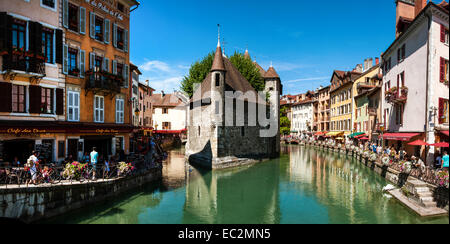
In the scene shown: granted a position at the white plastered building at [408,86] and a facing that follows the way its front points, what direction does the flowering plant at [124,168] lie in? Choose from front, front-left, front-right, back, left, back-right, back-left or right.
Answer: front

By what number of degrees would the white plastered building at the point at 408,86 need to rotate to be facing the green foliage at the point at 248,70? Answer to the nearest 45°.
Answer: approximately 90° to its right

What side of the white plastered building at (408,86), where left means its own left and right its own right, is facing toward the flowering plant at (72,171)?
front

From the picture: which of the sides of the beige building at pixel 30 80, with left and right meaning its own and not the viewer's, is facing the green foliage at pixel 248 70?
left

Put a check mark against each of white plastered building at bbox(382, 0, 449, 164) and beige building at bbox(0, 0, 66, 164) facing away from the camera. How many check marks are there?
0

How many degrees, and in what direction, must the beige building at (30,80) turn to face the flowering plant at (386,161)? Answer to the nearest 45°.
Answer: approximately 45° to its left

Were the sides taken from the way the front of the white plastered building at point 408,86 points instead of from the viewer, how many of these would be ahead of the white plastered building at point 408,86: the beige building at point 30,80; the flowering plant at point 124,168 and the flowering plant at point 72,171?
3

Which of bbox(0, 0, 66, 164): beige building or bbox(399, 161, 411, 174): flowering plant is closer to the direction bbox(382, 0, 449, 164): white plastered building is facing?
the beige building

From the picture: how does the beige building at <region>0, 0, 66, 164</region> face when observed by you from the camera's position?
facing the viewer and to the right of the viewer

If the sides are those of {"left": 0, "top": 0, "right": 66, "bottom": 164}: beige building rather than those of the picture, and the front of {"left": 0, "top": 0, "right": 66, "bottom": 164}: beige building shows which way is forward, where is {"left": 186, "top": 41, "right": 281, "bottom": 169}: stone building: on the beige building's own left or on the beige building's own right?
on the beige building's own left

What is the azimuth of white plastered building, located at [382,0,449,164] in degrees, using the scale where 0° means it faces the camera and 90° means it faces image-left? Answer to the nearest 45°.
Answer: approximately 45°
